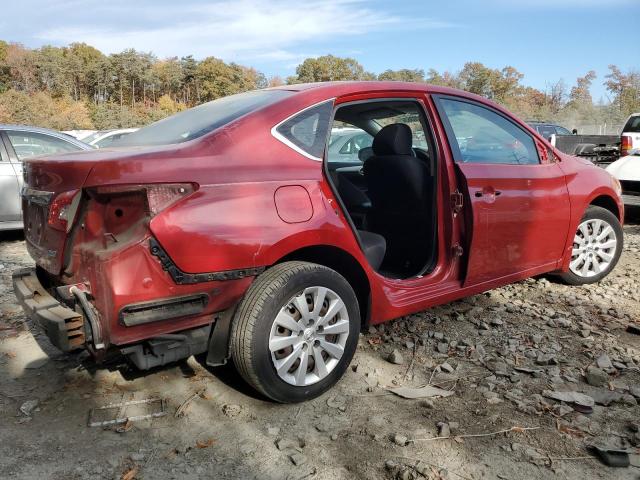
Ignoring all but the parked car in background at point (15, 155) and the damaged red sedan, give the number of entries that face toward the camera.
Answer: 0

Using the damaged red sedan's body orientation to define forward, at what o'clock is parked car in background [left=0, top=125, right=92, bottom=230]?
The parked car in background is roughly at 9 o'clock from the damaged red sedan.

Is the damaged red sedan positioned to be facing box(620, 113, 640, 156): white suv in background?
yes

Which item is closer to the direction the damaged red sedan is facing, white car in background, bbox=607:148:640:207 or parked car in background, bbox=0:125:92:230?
the white car in background

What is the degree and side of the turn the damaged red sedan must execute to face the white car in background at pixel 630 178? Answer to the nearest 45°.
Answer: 0° — it already faces it

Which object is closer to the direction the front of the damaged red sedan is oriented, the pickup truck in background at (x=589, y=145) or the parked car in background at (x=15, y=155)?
the pickup truck in background

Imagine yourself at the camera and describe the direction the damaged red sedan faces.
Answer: facing away from the viewer and to the right of the viewer

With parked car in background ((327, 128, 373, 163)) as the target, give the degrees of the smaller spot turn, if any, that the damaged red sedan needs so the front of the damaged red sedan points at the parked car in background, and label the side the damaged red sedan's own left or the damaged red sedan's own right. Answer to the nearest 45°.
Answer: approximately 45° to the damaged red sedan's own left
